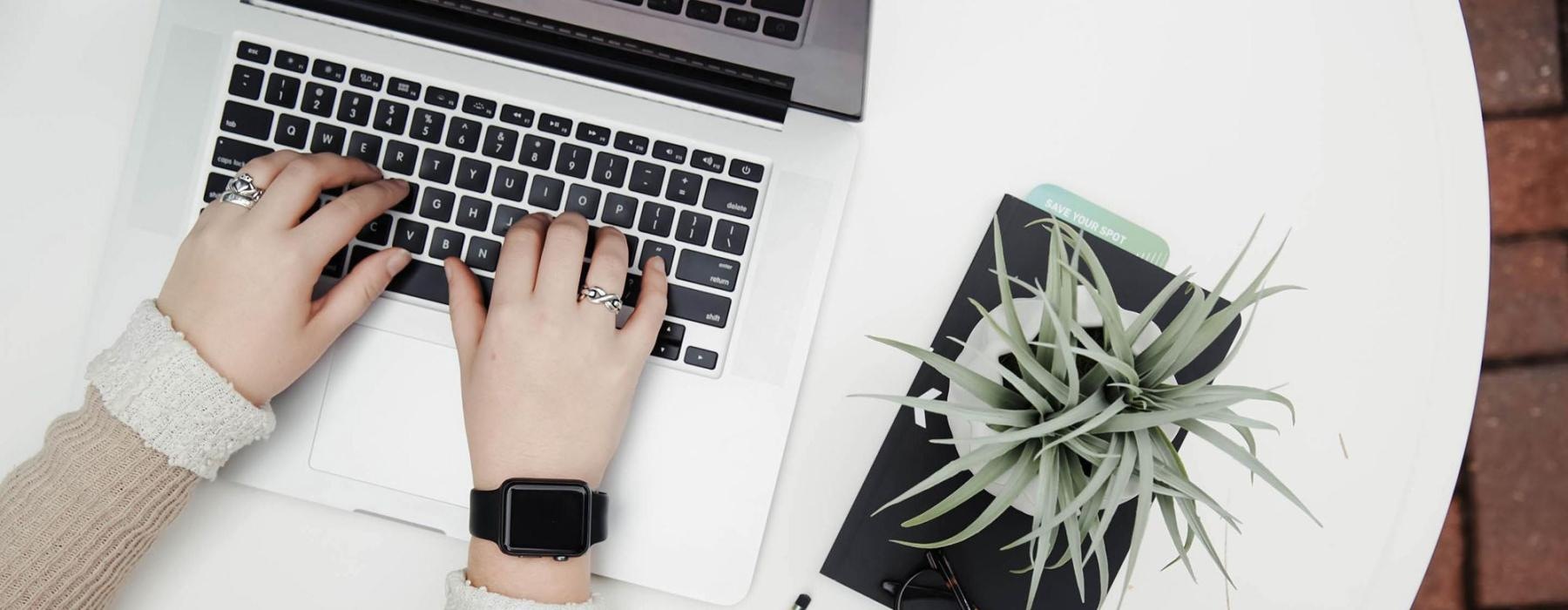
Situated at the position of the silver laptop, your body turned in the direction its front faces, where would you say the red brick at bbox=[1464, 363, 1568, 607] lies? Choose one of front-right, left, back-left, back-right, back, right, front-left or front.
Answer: left

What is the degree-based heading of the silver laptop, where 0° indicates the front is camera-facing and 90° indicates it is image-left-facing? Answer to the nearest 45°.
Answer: approximately 0°

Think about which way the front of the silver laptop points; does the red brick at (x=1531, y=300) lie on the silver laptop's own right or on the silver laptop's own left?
on the silver laptop's own left

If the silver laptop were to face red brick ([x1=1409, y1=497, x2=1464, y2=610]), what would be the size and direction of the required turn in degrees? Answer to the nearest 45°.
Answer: approximately 90° to its left

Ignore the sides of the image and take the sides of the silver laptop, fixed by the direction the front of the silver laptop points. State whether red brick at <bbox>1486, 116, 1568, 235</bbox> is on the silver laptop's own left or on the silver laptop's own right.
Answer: on the silver laptop's own left

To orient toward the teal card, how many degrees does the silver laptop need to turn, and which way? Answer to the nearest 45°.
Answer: approximately 90° to its left
